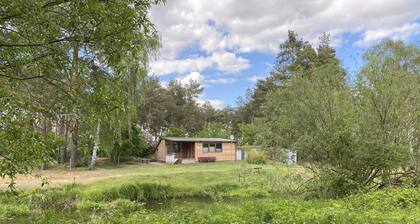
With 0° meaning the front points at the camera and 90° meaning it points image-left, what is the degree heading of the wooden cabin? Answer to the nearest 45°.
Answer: approximately 0°
